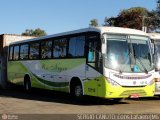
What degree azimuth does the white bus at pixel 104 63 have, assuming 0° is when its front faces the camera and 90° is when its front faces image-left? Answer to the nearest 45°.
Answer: approximately 315°

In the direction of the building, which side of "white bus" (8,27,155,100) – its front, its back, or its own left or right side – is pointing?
back

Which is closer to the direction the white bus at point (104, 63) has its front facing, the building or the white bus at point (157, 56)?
the white bus

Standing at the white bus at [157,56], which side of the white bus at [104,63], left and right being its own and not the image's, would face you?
left
